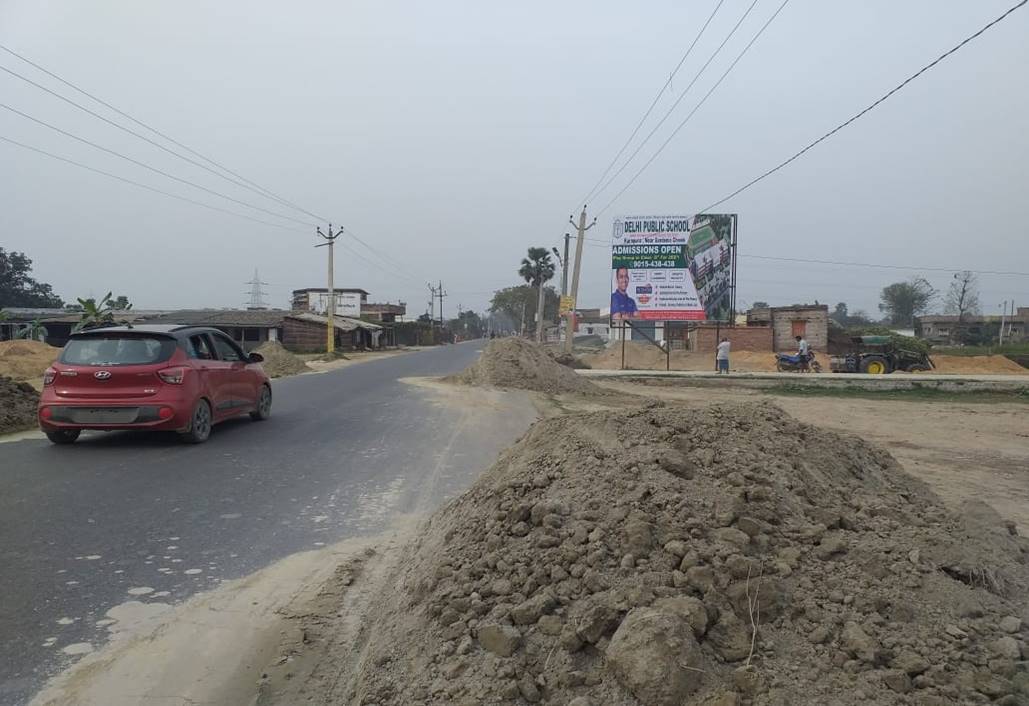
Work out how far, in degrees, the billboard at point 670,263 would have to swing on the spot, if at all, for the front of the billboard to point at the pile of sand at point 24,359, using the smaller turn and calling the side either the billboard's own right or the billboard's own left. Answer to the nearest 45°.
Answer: approximately 90° to the billboard's own right

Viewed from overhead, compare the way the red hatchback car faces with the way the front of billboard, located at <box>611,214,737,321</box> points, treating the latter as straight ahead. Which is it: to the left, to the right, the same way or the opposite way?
the opposite way

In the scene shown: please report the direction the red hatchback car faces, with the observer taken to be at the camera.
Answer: facing away from the viewer and to the right of the viewer

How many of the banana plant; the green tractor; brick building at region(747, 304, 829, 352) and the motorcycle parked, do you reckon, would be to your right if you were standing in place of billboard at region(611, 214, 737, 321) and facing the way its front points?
1

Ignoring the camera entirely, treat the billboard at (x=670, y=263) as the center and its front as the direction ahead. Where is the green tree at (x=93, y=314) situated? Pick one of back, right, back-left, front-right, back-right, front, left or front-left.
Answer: right

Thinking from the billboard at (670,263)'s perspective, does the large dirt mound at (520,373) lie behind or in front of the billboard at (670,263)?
in front

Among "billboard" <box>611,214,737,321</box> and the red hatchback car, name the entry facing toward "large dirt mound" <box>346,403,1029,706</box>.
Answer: the billboard

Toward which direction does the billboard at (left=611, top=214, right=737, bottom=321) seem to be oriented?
toward the camera

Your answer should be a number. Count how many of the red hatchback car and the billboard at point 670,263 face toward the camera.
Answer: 1

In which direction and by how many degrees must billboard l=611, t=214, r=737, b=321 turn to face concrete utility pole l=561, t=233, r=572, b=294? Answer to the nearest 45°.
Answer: approximately 135° to its right
